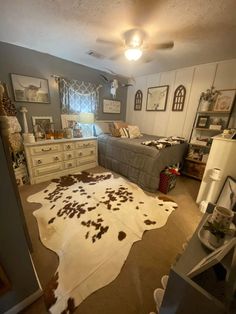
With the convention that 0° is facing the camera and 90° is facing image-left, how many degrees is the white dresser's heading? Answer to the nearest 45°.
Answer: approximately 315°

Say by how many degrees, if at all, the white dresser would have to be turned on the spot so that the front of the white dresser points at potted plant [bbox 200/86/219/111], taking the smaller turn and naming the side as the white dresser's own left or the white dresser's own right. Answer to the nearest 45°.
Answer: approximately 45° to the white dresser's own left

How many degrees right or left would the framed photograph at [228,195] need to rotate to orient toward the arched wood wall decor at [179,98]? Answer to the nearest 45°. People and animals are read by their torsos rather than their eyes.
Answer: approximately 90° to its right

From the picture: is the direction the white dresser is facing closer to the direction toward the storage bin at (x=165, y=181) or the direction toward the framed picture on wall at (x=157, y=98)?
the storage bin

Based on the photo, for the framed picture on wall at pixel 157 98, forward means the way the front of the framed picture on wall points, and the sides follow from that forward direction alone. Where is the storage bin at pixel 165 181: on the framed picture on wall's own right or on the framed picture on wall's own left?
on the framed picture on wall's own left

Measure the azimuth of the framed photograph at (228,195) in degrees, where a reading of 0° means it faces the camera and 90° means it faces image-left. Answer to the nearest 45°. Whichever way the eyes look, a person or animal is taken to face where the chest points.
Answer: approximately 45°
